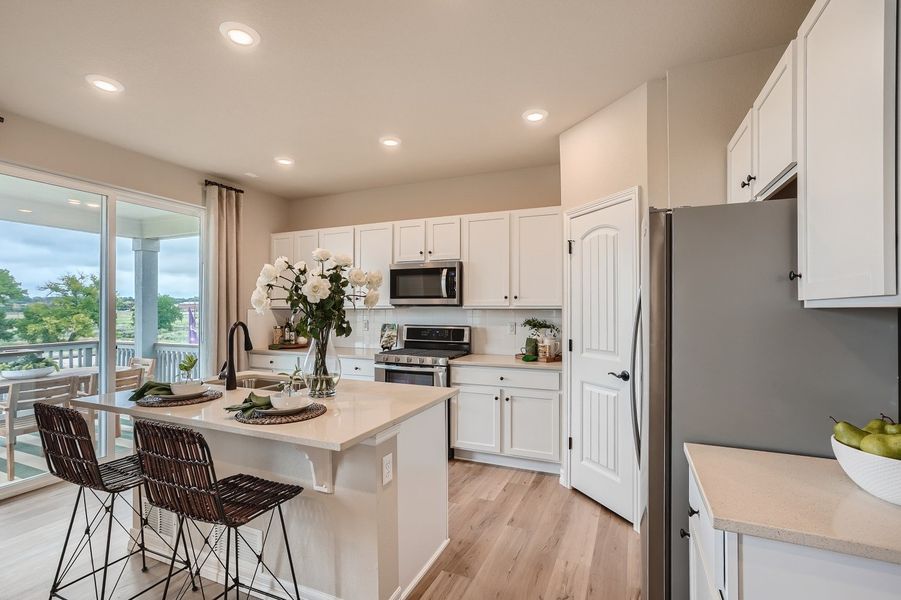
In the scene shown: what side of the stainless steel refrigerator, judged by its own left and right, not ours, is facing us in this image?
left

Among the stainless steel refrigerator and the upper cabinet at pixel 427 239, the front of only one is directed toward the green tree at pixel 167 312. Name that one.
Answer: the stainless steel refrigerator

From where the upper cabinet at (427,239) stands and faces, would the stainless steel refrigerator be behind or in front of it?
in front

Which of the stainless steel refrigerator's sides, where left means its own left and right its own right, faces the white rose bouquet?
front

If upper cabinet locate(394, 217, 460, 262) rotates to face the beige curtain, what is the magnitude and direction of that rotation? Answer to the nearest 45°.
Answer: approximately 90° to its right

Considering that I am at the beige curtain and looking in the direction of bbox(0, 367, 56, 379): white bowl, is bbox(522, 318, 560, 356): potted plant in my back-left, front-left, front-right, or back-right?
back-left

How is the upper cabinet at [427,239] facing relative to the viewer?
toward the camera

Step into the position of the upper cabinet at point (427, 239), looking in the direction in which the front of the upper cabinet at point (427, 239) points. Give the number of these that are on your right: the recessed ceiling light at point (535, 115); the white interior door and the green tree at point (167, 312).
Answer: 1

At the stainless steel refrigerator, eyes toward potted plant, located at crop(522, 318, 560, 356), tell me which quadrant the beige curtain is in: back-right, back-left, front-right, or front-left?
front-left

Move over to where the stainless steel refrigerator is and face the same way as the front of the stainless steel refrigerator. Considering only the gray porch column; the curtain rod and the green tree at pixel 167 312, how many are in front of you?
3

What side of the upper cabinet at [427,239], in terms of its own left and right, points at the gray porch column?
right

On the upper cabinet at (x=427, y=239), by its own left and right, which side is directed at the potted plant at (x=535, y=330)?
left

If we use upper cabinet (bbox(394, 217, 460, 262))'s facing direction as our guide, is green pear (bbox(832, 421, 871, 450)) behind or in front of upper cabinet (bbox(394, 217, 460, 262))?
in front

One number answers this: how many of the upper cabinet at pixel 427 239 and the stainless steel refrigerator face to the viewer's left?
1

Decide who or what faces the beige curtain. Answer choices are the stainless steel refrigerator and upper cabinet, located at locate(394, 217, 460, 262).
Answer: the stainless steel refrigerator
